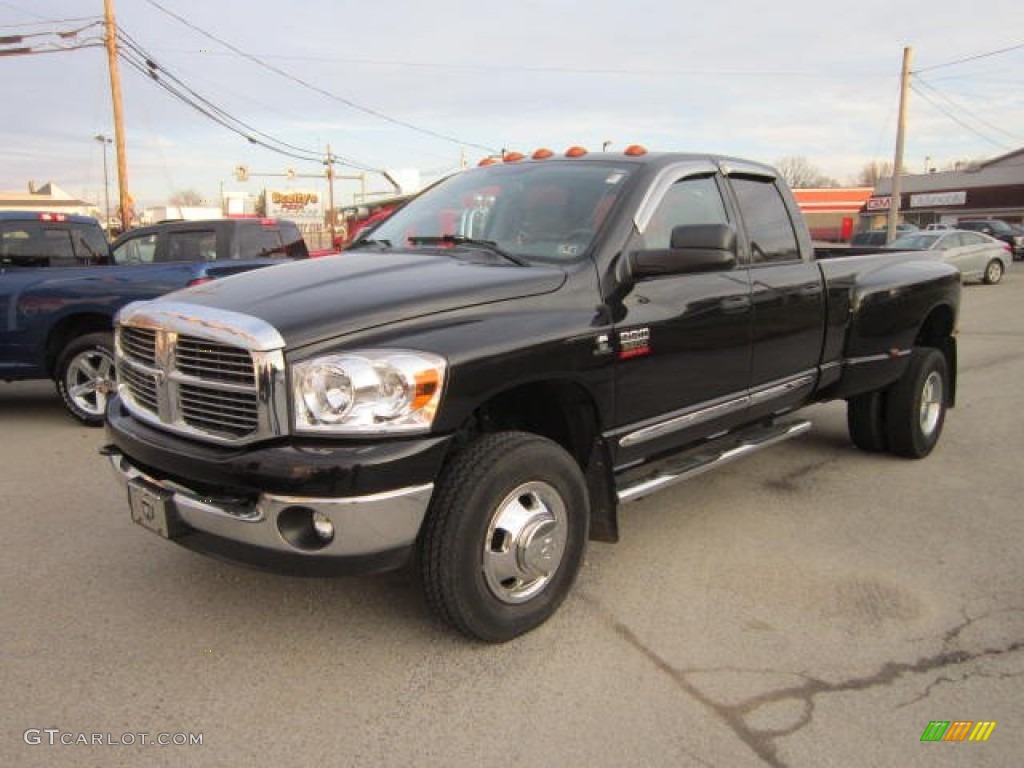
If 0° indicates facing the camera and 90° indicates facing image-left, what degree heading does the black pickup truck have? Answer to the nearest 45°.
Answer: approximately 45°

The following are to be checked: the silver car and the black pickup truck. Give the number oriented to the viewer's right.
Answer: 0

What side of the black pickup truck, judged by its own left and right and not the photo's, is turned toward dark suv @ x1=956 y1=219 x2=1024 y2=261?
back

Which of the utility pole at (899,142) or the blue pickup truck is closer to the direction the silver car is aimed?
the blue pickup truck

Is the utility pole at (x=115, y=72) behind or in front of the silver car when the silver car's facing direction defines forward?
in front

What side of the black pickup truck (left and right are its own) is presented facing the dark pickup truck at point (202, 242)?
right

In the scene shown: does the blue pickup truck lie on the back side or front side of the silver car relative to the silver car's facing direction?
on the front side

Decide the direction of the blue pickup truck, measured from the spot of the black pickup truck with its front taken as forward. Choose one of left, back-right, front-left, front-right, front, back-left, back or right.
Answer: right

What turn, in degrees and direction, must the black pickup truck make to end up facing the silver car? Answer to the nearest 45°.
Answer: approximately 180°

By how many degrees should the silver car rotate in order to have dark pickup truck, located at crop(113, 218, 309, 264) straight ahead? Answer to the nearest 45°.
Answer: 0° — it already faces it
